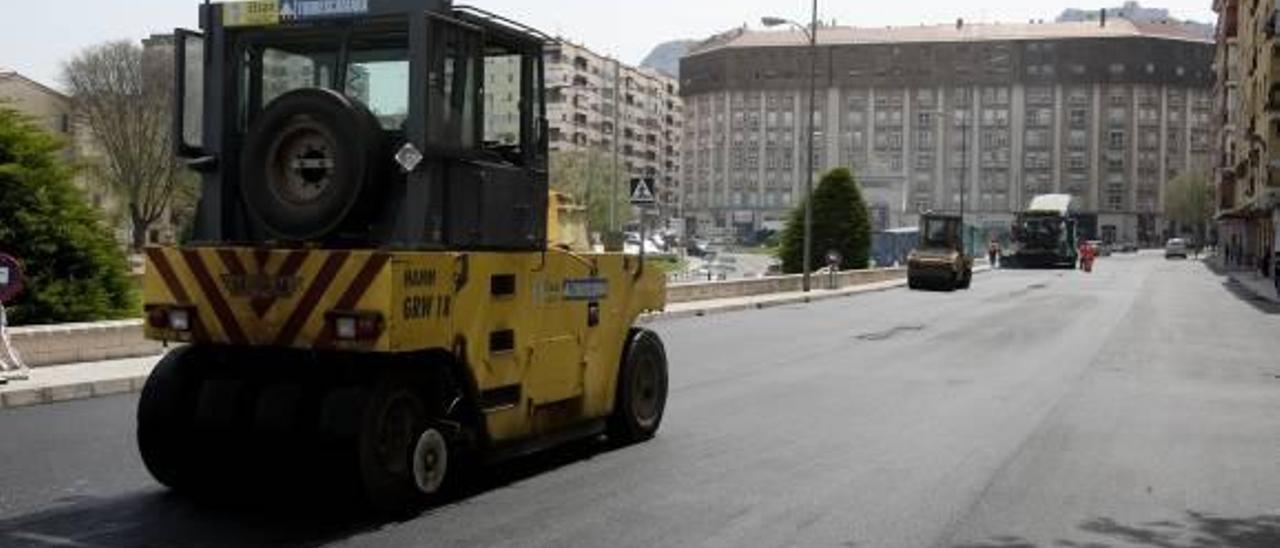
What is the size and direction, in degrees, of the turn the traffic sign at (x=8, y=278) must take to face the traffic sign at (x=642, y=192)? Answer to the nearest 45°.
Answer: approximately 135° to its left

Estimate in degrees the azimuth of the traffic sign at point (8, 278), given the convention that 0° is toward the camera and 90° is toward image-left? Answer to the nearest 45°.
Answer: approximately 0°

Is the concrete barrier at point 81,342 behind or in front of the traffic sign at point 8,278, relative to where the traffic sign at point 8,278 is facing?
behind

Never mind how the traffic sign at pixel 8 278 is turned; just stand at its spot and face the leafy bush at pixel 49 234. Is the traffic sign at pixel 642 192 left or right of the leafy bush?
right

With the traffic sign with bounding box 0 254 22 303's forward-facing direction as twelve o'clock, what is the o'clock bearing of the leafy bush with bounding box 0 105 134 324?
The leafy bush is roughly at 6 o'clock from the traffic sign.
